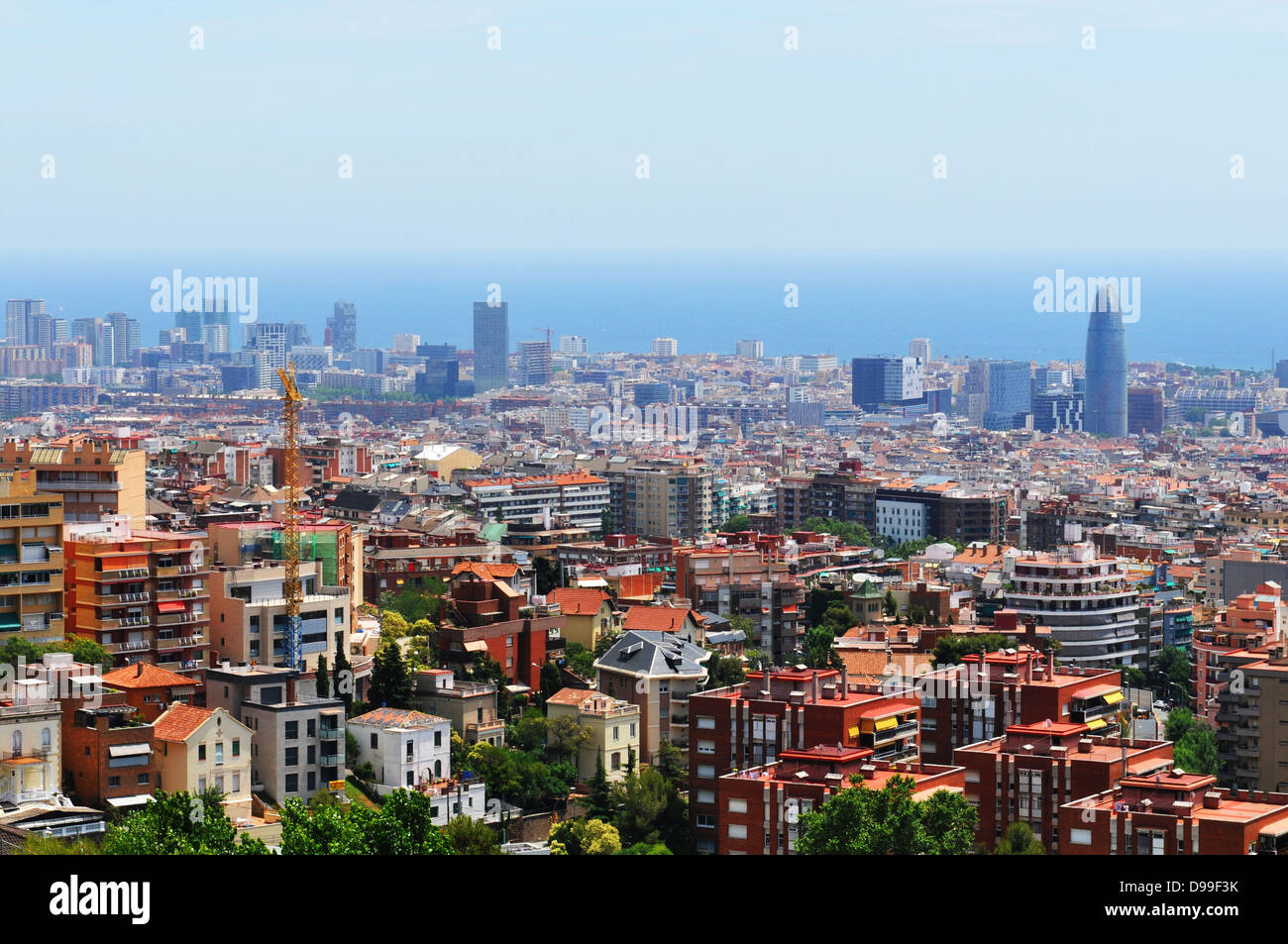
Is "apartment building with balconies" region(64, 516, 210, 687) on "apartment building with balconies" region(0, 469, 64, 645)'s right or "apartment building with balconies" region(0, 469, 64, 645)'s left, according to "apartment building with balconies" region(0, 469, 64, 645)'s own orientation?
on its left

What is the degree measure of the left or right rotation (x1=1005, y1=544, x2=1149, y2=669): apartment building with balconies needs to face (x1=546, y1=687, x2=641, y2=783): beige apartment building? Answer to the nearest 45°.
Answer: approximately 45° to its right

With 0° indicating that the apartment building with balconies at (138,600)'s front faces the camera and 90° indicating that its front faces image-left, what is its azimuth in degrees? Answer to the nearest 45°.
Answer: approximately 315°

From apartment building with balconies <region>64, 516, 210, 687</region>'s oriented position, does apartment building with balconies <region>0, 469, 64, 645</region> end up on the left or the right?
on its right

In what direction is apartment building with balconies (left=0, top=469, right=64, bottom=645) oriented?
toward the camera

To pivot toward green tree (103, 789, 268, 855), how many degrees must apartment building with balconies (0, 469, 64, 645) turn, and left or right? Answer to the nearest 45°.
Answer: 0° — it already faces it

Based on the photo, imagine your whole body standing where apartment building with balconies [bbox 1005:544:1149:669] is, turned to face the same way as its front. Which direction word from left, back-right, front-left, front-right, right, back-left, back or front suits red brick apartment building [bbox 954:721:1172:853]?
front

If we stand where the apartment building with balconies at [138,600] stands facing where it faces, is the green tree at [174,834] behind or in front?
in front

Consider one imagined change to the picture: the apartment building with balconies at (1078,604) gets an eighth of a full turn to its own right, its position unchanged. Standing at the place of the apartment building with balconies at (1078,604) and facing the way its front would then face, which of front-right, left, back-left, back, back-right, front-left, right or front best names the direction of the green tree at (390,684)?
front

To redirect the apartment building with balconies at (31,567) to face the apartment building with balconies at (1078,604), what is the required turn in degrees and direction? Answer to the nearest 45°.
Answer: approximately 90° to its left

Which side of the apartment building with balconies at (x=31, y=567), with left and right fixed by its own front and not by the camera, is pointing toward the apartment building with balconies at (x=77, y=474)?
back

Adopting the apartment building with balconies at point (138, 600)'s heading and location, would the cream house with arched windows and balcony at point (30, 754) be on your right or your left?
on your right

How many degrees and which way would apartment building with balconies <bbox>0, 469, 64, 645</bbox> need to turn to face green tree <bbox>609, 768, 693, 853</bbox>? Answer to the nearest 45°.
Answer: approximately 45° to its left

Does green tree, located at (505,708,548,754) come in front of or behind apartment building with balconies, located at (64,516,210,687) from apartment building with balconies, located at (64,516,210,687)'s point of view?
in front

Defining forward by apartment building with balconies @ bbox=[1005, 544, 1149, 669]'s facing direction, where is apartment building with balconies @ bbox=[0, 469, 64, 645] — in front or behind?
in front

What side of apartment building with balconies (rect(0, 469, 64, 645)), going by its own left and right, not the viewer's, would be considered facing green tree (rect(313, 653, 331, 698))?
left

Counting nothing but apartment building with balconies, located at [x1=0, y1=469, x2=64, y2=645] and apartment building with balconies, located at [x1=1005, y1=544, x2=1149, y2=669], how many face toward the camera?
2
